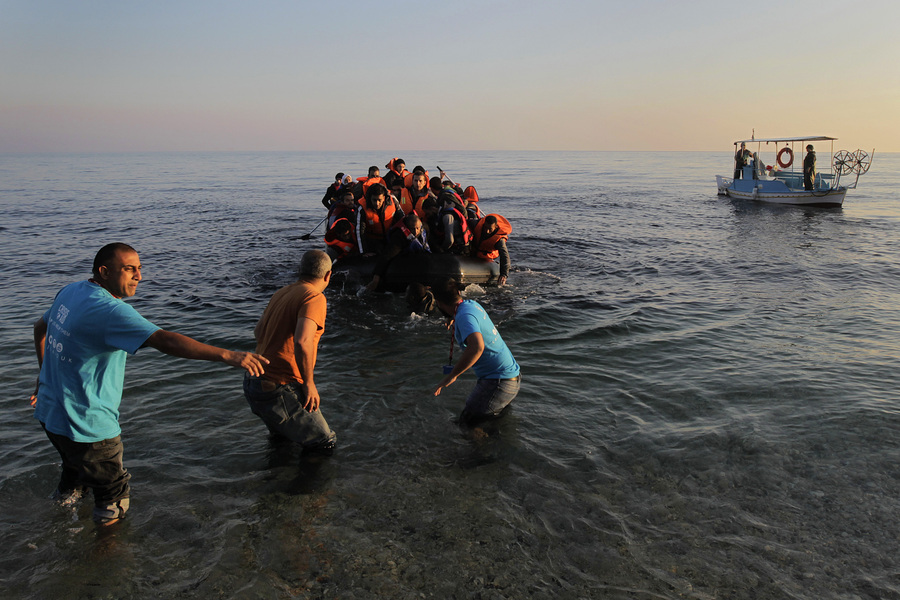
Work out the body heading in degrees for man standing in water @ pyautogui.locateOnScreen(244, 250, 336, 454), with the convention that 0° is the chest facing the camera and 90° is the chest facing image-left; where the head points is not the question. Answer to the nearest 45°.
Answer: approximately 225°

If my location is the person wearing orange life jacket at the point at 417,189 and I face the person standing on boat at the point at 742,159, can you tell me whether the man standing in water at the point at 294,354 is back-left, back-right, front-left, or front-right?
back-right

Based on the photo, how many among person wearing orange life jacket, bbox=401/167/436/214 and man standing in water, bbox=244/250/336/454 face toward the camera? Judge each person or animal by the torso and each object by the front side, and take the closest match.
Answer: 1

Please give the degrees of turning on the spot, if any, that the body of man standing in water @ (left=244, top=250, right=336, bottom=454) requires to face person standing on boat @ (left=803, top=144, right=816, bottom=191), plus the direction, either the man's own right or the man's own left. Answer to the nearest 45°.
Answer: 0° — they already face them

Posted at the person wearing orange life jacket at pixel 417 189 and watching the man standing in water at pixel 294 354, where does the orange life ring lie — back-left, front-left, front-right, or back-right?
back-left

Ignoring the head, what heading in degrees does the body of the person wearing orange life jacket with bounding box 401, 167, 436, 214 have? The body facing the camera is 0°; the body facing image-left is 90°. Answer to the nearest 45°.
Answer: approximately 0°

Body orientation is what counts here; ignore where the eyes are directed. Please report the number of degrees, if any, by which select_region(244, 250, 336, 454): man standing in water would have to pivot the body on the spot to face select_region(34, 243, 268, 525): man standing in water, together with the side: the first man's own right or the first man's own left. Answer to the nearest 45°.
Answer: approximately 180°

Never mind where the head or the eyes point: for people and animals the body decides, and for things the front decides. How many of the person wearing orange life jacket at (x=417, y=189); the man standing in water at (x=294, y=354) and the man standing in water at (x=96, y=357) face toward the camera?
1
